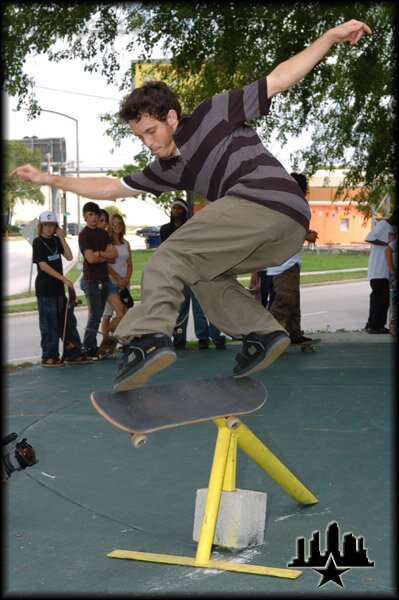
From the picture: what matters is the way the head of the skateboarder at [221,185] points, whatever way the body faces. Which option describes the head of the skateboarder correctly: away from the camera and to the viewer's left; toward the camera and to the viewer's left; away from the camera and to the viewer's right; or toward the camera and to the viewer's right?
toward the camera and to the viewer's left

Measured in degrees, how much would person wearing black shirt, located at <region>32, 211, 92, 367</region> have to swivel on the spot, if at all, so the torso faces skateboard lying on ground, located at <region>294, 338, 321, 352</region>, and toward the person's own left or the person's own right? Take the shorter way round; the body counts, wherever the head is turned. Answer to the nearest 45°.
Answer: approximately 45° to the person's own left

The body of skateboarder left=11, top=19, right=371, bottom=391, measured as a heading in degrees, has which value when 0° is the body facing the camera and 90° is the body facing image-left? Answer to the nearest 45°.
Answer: approximately 45°

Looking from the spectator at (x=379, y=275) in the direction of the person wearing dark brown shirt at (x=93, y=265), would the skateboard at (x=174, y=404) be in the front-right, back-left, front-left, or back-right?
front-left

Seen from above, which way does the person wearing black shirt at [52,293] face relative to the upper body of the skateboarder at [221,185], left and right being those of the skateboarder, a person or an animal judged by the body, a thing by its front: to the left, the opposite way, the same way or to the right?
to the left

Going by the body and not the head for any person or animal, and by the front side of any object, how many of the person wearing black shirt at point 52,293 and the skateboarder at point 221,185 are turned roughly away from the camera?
0

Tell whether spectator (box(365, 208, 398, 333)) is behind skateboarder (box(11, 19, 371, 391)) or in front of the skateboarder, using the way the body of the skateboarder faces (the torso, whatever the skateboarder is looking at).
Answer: behind

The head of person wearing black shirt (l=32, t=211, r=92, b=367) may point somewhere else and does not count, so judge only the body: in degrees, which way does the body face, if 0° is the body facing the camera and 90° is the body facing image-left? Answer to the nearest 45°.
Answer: approximately 315°

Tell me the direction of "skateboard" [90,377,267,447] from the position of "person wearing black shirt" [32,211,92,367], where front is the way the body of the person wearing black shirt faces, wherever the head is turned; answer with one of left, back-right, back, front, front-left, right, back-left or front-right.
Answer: front-right

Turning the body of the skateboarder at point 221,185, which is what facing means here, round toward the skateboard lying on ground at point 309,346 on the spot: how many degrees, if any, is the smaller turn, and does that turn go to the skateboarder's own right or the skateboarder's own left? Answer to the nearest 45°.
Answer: approximately 135° to the skateboarder's own right
